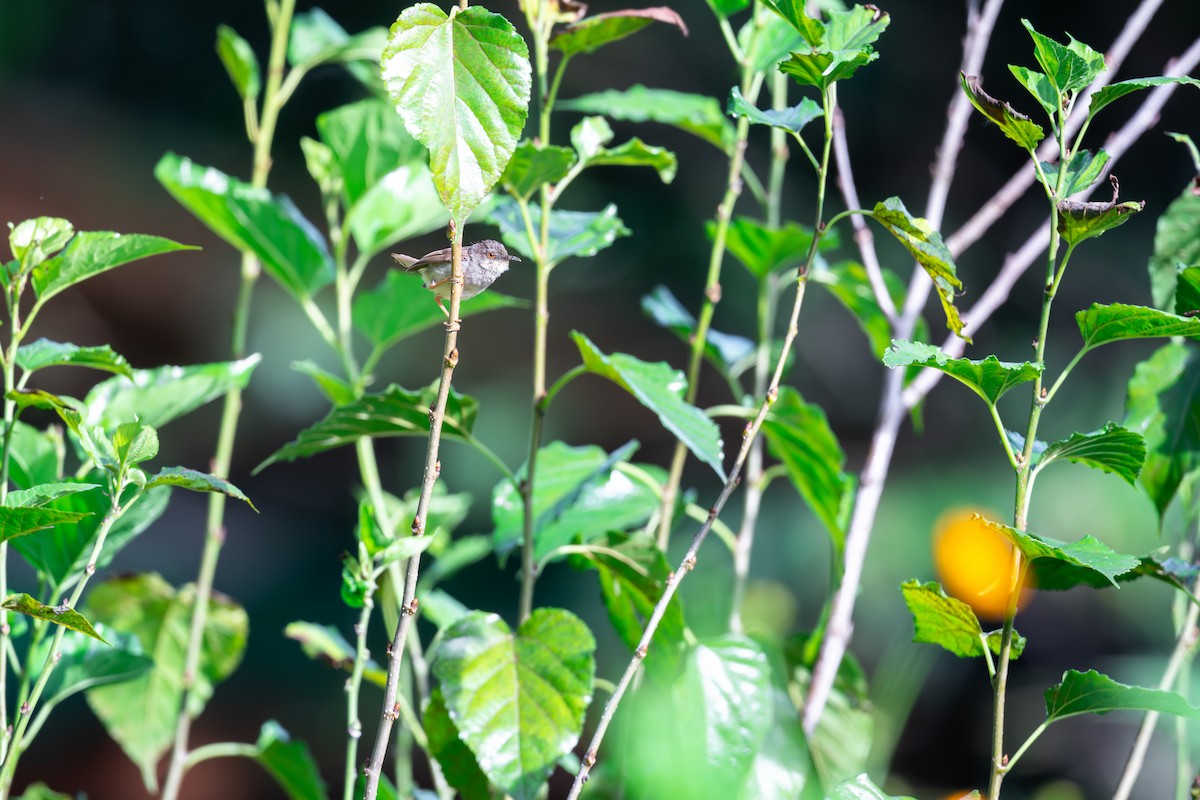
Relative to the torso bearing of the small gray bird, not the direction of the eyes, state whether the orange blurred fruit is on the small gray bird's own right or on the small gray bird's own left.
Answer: on the small gray bird's own left

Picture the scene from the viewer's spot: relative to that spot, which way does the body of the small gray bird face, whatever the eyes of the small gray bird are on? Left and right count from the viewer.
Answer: facing to the right of the viewer
